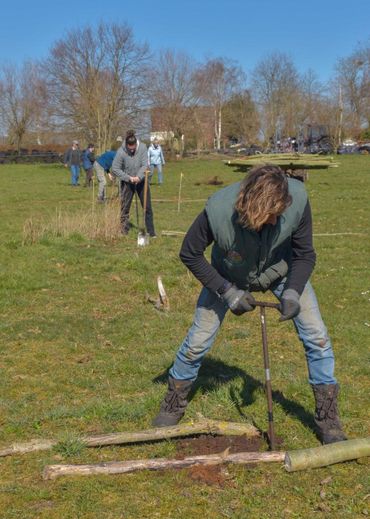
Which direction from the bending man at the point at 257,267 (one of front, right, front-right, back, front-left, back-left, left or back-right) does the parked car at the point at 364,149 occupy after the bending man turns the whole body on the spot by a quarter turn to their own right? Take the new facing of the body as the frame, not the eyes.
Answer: right

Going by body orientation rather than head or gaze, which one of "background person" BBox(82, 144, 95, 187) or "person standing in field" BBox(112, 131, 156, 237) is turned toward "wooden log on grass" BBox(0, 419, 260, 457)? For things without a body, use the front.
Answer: the person standing in field

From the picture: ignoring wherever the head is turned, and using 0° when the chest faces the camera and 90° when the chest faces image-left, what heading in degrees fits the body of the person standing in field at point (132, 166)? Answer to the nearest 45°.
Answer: approximately 0°

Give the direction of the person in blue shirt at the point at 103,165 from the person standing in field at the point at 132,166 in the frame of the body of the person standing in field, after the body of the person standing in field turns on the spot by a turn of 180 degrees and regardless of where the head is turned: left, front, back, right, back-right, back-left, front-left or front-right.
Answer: front

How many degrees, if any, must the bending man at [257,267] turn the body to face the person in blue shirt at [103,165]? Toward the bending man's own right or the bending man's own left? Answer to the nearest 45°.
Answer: approximately 180°

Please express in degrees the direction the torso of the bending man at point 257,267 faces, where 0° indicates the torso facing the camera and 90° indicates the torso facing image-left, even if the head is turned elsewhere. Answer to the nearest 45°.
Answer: approximately 0°
